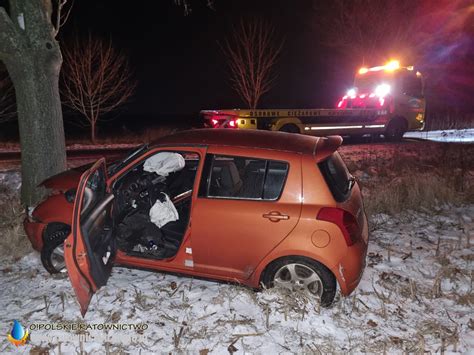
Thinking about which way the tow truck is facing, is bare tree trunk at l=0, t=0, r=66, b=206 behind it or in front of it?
behind

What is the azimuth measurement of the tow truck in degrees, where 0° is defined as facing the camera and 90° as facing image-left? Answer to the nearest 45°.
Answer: approximately 225°
